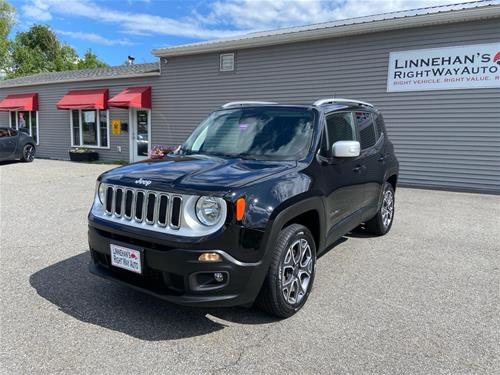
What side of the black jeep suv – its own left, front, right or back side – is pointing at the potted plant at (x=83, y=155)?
right

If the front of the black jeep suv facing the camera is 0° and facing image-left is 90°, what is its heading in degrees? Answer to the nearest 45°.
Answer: approximately 45°

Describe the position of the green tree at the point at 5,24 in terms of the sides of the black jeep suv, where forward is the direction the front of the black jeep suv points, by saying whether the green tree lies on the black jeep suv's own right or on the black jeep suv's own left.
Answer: on the black jeep suv's own right

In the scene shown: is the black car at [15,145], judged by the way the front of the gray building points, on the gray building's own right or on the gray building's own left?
on the gray building's own right

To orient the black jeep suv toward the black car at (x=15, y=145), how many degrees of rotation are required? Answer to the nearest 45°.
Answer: approximately 90° to its right

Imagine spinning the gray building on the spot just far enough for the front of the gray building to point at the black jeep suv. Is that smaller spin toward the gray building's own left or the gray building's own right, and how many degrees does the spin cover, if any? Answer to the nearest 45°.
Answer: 0° — it already faces it

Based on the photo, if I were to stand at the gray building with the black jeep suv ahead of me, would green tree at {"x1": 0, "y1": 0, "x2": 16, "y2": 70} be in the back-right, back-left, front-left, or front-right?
back-right

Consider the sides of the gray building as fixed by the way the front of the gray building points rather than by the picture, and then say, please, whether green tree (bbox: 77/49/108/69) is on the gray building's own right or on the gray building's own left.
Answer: on the gray building's own right

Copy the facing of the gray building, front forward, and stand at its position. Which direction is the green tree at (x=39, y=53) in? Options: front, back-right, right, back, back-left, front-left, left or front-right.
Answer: right

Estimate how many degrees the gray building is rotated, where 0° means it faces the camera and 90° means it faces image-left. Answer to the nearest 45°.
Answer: approximately 45°

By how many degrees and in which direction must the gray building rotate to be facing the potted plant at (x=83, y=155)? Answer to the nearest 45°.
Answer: approximately 90° to its right

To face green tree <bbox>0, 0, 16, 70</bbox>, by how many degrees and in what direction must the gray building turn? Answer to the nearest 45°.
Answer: approximately 90° to its right

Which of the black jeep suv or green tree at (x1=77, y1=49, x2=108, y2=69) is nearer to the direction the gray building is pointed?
the black jeep suv

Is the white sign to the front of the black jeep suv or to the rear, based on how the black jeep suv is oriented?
to the rear

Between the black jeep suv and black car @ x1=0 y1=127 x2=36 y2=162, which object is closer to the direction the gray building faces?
the black jeep suv

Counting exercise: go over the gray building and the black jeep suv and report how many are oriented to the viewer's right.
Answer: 0
